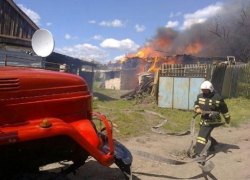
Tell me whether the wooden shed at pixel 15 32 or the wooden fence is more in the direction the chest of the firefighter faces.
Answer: the wooden shed

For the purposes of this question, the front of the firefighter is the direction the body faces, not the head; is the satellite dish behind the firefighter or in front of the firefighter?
in front

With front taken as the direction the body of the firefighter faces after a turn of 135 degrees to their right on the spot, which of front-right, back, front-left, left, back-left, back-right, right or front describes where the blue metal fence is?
front

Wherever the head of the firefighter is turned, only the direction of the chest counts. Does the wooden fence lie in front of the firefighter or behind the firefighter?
behind

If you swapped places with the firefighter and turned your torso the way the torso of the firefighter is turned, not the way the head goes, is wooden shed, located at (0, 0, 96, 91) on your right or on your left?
on your right

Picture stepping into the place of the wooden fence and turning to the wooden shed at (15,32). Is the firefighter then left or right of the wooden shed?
left

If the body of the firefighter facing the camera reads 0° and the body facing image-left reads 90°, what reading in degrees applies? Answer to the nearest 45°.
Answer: approximately 45°
